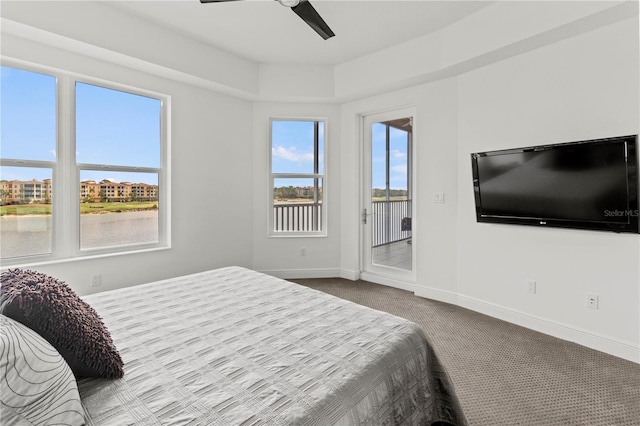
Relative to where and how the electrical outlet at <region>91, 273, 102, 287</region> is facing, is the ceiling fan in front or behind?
in front

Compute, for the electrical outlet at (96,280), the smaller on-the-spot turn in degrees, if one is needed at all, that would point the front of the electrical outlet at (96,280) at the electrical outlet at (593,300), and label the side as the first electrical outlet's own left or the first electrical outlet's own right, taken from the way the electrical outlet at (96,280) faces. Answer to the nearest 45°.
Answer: approximately 45° to the first electrical outlet's own left

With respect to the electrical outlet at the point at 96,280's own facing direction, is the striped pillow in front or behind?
in front

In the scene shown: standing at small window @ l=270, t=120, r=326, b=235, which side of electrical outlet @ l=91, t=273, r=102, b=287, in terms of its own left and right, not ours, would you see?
left

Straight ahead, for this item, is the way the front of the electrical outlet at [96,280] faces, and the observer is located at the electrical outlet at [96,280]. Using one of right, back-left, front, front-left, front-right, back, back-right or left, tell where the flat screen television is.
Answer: front-left

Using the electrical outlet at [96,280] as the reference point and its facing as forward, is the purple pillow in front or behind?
in front

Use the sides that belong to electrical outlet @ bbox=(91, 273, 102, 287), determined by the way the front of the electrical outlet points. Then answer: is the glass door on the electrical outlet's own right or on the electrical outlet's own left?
on the electrical outlet's own left
